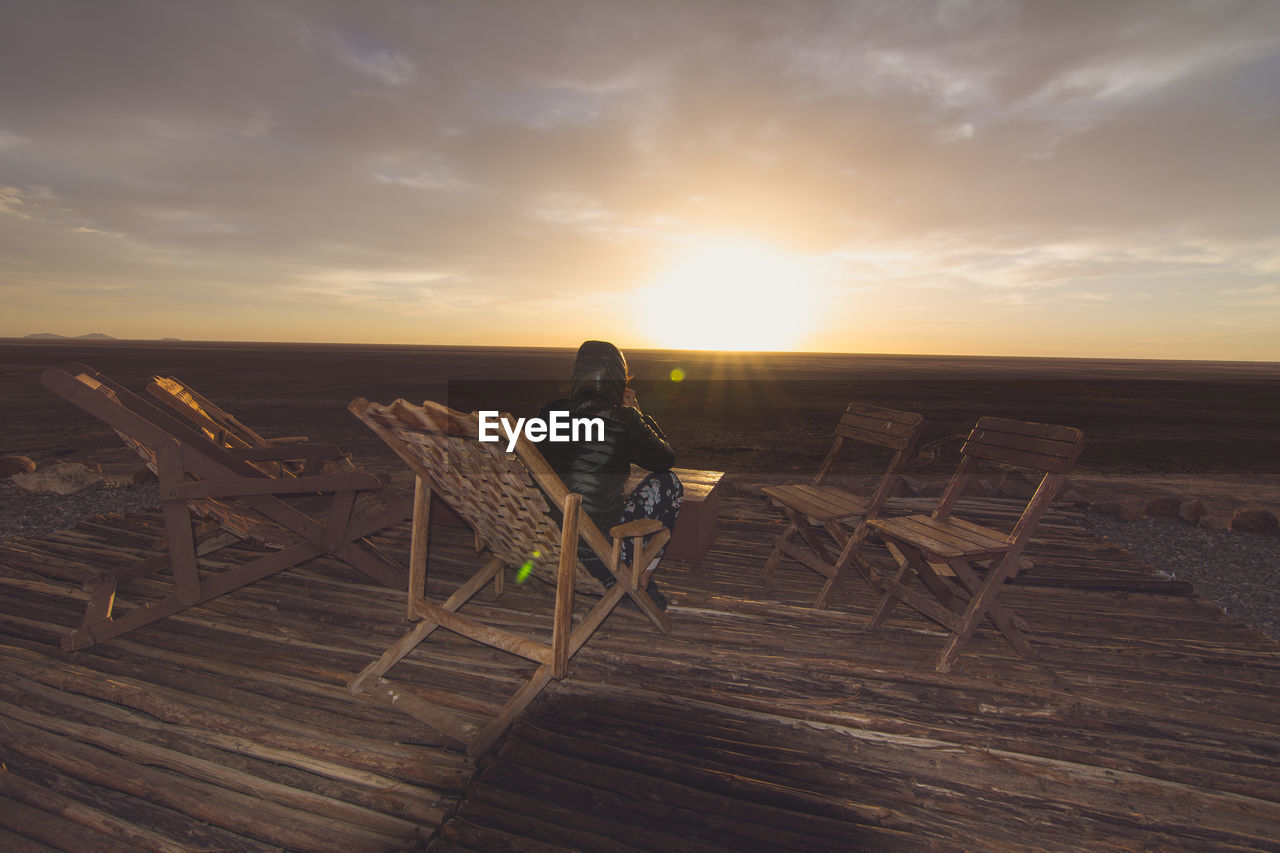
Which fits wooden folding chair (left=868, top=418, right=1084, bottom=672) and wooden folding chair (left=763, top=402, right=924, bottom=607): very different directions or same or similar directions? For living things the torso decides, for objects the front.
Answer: same or similar directions

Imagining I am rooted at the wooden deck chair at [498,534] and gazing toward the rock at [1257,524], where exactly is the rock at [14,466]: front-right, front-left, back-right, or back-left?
back-left

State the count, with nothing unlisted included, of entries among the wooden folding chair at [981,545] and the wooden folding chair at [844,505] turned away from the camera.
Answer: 0

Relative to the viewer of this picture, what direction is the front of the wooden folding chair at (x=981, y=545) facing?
facing the viewer and to the left of the viewer

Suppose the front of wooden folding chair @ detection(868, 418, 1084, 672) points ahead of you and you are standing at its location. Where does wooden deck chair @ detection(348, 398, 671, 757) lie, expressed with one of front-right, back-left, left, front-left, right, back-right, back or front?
front

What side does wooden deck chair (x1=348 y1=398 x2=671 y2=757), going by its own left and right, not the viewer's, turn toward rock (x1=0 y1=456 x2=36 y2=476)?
left

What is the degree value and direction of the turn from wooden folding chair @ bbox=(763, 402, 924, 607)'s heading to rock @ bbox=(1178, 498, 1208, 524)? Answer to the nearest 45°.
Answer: approximately 180°

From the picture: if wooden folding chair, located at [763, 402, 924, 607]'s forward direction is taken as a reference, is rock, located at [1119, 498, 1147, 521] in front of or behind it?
behind

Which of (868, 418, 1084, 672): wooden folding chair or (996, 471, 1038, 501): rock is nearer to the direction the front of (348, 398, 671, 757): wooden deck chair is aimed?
the rock

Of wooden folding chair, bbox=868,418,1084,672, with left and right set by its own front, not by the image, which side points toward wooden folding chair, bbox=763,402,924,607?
right

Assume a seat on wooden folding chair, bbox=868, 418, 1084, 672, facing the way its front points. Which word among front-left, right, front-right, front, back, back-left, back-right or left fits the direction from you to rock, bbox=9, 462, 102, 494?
front-right

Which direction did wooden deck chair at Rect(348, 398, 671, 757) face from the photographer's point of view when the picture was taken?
facing away from the viewer and to the right of the viewer

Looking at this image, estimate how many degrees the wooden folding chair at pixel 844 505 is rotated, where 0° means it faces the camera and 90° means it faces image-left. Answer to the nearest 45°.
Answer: approximately 45°

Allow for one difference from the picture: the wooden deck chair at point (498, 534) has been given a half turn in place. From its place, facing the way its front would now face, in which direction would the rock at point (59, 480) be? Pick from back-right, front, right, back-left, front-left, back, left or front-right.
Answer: right

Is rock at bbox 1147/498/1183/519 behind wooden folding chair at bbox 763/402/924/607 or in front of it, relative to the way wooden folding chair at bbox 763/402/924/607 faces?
behind
